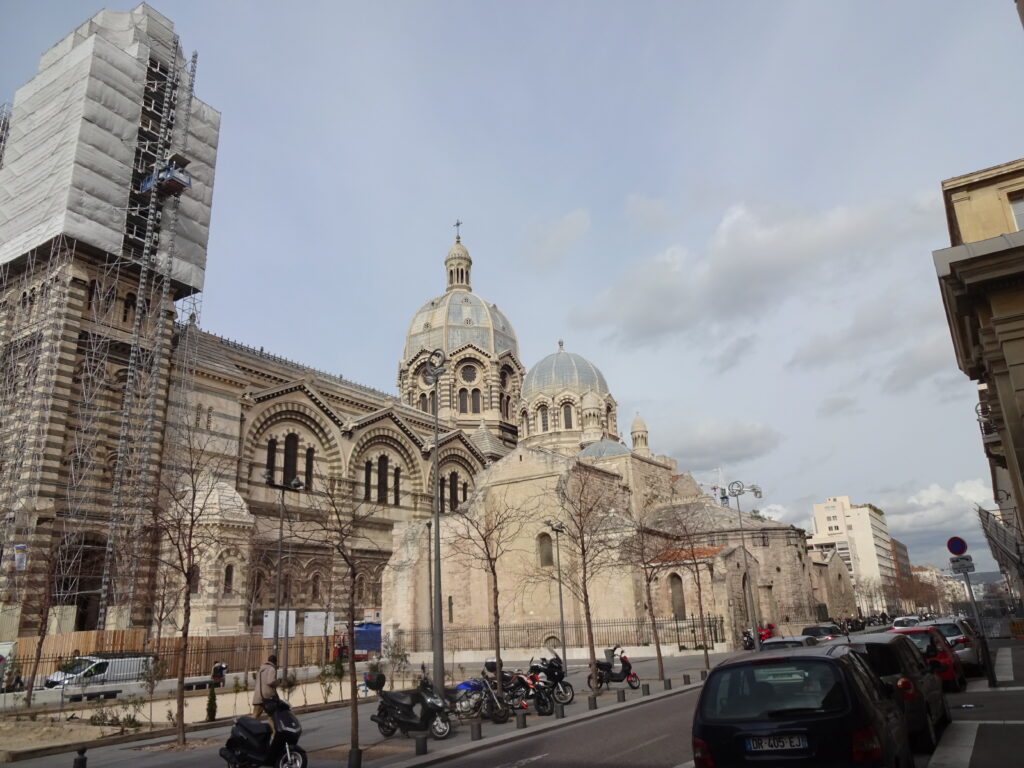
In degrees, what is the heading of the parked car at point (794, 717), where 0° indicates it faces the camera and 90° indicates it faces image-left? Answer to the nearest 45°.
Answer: approximately 180°

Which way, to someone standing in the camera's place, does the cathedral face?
facing the viewer and to the left of the viewer

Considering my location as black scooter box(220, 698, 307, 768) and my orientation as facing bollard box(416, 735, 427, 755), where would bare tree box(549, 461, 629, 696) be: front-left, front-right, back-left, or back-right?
front-left

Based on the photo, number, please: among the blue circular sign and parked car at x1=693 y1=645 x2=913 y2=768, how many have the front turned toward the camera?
1

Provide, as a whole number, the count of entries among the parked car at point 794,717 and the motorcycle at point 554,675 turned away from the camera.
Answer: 1

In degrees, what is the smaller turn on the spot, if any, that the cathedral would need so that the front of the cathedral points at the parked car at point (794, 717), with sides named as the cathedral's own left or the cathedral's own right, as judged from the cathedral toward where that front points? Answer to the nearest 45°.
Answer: approximately 90° to the cathedral's own left
